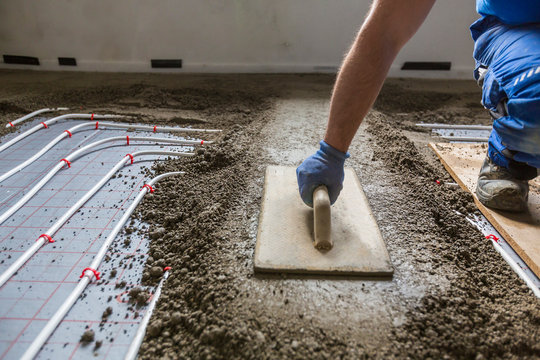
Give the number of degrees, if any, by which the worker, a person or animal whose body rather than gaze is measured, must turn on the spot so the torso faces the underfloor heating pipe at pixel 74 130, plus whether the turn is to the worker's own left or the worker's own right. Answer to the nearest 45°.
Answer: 0° — they already face it

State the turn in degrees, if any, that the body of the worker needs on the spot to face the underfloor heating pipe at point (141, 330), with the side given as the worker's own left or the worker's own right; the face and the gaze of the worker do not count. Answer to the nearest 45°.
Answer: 0° — they already face it

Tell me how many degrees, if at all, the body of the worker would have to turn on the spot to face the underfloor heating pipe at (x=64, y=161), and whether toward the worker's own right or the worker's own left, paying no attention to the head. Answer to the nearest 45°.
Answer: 0° — they already face it

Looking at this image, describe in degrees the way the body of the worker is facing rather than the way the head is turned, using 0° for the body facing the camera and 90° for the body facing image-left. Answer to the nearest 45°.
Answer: approximately 45°

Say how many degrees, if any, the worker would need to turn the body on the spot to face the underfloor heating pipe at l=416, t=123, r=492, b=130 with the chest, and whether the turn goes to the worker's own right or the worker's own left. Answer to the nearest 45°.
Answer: approximately 135° to the worker's own right
